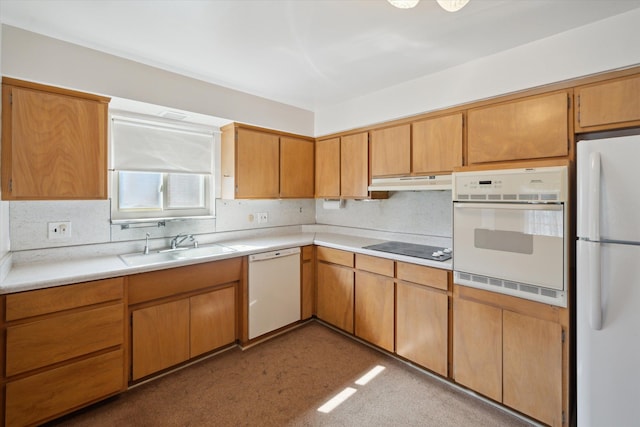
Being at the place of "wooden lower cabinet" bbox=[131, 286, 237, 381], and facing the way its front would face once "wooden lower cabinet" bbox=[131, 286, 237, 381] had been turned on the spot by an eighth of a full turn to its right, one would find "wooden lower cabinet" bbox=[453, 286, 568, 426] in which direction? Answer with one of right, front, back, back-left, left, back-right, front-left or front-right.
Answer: front-left

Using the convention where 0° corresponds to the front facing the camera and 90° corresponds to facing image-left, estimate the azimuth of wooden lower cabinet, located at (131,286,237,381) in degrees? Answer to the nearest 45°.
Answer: approximately 315°

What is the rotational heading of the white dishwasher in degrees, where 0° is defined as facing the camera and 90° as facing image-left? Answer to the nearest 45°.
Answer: approximately 315°

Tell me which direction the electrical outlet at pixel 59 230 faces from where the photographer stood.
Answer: facing the viewer

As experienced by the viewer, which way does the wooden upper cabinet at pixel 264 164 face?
facing the viewer and to the right of the viewer

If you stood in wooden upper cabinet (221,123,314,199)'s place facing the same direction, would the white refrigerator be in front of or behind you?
in front

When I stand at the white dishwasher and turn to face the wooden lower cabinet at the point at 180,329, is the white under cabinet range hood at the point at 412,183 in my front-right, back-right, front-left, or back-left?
back-left

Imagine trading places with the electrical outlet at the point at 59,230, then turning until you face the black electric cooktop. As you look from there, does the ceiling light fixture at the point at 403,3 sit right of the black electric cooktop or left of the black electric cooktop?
right

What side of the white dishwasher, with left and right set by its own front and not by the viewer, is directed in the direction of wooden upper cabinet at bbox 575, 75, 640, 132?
front

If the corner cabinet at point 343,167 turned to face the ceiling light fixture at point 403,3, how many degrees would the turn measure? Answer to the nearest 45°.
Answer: approximately 45° to its left

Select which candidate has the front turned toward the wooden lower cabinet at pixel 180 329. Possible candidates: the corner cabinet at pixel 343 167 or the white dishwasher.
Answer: the corner cabinet

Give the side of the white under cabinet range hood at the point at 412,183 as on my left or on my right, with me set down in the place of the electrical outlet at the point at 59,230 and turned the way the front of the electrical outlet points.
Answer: on my left

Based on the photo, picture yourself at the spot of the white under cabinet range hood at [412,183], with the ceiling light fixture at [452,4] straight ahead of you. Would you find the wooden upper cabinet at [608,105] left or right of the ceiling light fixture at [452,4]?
left

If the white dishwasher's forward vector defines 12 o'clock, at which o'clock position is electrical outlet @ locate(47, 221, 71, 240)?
The electrical outlet is roughly at 4 o'clock from the white dishwasher.

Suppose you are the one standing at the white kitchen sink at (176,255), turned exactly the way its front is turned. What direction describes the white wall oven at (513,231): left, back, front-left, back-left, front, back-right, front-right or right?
front

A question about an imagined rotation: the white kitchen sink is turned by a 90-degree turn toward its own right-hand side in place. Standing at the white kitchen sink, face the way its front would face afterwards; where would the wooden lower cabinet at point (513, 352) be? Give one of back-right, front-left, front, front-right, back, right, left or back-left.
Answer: left
